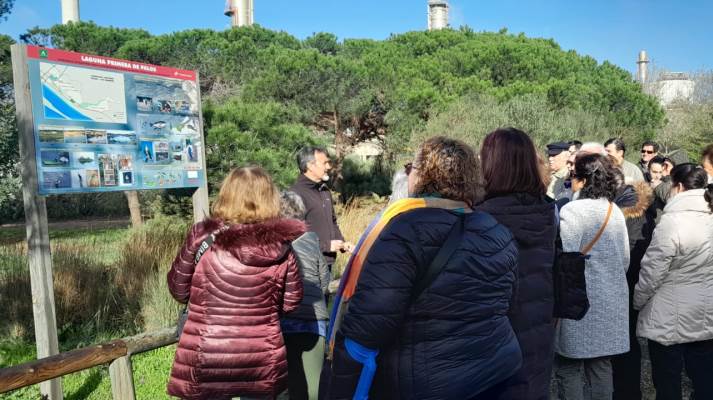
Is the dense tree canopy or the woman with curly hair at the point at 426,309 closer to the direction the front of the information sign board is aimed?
the woman with curly hair

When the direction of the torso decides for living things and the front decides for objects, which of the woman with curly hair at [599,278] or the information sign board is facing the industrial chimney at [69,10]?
the woman with curly hair

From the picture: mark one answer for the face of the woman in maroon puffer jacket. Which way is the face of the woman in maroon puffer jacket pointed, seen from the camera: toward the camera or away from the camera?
away from the camera

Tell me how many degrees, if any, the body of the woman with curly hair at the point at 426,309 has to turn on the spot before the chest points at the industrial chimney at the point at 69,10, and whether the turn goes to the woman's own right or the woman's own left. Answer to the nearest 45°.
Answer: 0° — they already face it

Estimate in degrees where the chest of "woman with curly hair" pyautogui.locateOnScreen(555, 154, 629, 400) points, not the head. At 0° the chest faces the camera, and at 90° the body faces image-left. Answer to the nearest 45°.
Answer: approximately 135°

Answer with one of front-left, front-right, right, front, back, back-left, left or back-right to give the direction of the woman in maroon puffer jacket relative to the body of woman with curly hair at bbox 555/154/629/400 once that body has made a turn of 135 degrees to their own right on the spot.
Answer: back-right

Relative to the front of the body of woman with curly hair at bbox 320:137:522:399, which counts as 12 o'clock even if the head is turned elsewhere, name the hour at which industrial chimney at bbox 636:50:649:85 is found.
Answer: The industrial chimney is roughly at 2 o'clock from the woman with curly hair.

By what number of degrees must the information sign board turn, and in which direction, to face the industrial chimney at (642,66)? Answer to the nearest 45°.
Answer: approximately 90° to its left

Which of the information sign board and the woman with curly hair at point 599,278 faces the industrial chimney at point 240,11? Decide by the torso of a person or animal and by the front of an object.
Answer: the woman with curly hair

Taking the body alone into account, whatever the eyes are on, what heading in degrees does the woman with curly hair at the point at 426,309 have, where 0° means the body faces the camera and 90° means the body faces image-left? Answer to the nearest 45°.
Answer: approximately 135°
